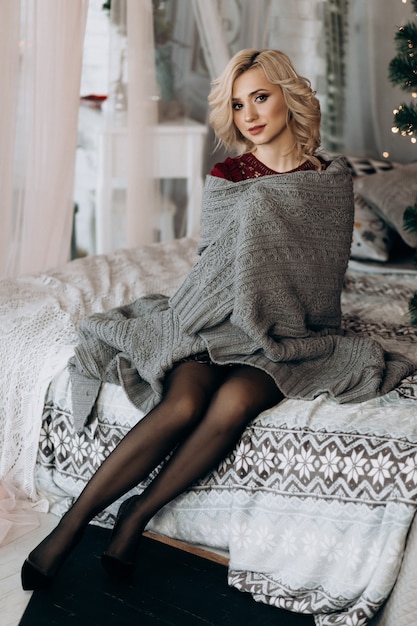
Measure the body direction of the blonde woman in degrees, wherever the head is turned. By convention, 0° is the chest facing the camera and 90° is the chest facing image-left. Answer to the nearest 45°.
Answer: approximately 45°

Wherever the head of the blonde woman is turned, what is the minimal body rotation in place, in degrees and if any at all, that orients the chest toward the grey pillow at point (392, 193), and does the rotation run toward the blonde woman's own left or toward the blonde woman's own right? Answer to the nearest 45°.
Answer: approximately 180°

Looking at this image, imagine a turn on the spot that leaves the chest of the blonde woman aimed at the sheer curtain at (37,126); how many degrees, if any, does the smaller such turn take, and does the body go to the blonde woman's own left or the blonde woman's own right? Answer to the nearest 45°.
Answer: approximately 90° to the blonde woman's own right

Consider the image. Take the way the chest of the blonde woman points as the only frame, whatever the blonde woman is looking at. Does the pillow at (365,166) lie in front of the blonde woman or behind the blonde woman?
behind

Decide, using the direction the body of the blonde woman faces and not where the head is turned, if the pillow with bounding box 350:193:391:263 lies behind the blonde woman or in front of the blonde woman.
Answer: behind

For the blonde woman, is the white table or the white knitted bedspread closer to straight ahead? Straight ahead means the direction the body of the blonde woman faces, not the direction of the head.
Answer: the white knitted bedspread

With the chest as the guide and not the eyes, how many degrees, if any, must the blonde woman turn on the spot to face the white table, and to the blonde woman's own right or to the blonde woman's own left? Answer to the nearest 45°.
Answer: approximately 135° to the blonde woman's own right
